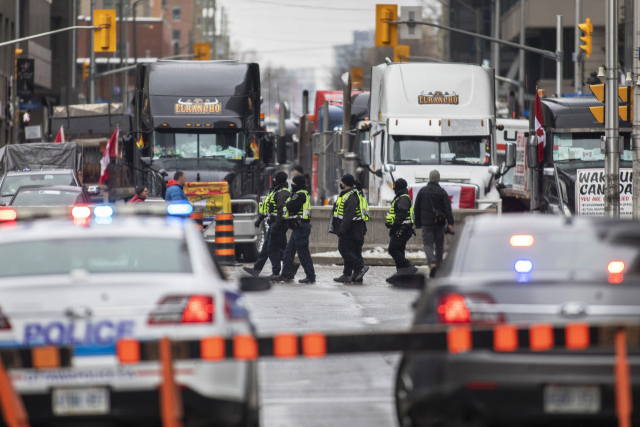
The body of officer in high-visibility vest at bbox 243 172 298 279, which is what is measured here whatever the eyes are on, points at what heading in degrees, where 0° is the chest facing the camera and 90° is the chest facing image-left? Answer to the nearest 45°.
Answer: approximately 90°

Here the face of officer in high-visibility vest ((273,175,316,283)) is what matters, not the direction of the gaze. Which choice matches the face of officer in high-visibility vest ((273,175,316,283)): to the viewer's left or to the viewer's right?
to the viewer's left

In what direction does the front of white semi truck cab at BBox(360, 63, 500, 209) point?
toward the camera

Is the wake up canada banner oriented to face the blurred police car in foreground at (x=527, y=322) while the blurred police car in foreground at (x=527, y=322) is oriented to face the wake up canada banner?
yes

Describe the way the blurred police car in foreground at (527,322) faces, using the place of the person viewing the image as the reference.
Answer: facing away from the viewer

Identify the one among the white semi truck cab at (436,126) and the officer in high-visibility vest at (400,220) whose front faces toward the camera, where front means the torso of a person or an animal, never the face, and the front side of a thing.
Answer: the white semi truck cab

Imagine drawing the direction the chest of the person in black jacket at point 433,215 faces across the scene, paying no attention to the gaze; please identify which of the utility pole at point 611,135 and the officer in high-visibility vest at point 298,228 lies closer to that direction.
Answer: the utility pole

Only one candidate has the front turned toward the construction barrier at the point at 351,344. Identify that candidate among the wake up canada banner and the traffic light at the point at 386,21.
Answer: the wake up canada banner

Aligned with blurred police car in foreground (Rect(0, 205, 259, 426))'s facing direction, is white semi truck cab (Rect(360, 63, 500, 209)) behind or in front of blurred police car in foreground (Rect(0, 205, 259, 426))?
in front

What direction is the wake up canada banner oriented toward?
toward the camera

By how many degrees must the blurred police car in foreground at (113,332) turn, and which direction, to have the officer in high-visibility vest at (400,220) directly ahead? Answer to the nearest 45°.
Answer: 0° — it already faces them

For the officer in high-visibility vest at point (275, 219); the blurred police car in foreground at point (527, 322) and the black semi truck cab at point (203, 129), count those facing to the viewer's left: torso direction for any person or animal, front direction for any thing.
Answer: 1

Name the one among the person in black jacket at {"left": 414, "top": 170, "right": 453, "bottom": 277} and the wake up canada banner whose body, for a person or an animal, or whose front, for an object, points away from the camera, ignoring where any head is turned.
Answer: the person in black jacket

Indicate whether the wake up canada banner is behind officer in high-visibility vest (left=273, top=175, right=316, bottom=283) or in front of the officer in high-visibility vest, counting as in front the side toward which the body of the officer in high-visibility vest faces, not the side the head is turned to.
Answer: behind
